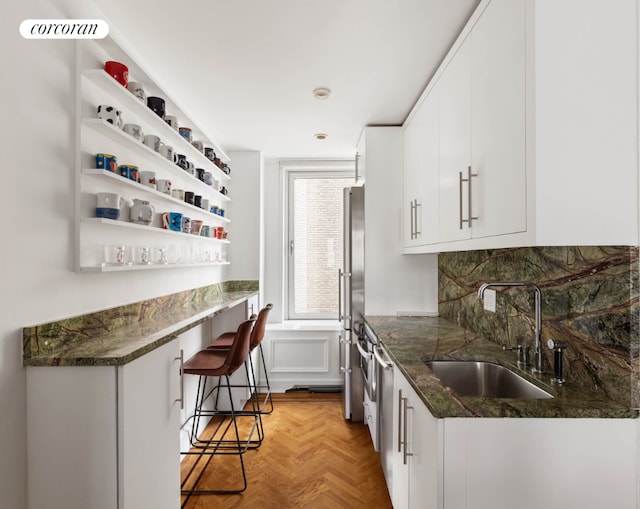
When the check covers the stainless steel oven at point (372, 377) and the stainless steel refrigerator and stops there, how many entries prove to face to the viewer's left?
2

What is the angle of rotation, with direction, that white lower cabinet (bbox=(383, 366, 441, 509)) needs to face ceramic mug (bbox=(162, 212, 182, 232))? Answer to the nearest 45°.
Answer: approximately 45° to its right

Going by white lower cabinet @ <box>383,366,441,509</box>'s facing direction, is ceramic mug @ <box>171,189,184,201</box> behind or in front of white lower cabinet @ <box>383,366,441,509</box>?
in front

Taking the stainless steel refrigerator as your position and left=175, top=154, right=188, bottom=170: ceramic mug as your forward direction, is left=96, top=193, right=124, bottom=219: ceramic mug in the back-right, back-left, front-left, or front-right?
front-left

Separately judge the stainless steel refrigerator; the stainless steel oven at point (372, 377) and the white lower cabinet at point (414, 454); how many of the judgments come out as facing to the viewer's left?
3

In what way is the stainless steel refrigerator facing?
to the viewer's left

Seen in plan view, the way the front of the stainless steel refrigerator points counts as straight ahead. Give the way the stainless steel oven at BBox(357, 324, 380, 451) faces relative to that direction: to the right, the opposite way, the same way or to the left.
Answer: the same way

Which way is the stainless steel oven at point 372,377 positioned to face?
to the viewer's left

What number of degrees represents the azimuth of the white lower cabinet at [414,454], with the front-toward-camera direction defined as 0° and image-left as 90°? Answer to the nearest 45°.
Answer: approximately 90°

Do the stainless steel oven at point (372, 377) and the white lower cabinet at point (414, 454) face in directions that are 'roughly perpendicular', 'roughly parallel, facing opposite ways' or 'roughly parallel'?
roughly parallel

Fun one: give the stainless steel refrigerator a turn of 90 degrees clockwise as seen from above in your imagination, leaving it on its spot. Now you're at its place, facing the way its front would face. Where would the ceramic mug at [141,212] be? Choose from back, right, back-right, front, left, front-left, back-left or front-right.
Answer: back-left

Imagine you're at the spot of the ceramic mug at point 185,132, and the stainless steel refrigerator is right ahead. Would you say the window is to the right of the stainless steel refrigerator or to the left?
left

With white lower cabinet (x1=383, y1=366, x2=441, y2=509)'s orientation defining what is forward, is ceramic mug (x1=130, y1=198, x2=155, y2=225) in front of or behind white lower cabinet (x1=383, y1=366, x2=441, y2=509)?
in front

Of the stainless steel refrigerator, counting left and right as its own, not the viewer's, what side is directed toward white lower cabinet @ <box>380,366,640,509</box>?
left

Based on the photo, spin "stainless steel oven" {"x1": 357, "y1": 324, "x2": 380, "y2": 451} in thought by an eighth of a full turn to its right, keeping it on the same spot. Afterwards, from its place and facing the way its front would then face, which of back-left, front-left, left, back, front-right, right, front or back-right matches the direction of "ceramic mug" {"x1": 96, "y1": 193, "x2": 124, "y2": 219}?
left

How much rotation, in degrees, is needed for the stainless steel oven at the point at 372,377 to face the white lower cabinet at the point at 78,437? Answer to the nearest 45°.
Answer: approximately 45° to its left
